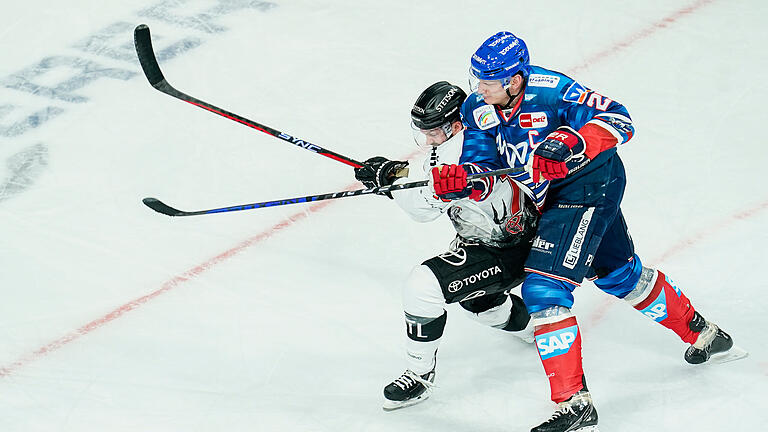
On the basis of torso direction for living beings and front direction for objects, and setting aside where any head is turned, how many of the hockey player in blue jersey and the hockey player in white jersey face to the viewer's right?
0

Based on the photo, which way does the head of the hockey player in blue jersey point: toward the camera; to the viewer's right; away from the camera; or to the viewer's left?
to the viewer's left

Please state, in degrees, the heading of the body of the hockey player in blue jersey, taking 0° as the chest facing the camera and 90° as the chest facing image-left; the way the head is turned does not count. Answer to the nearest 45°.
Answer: approximately 45°

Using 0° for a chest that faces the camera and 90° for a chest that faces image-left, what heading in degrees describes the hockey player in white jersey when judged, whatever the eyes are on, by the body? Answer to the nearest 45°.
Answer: approximately 45°
